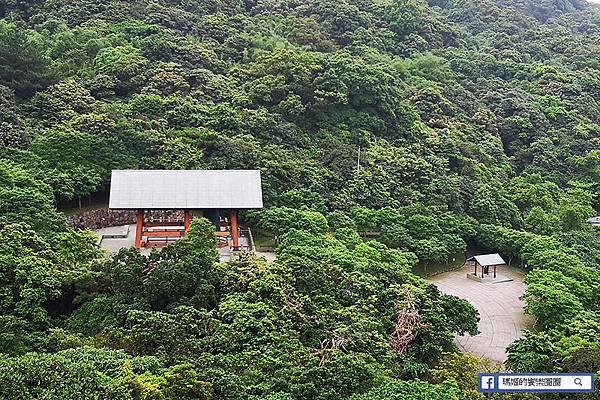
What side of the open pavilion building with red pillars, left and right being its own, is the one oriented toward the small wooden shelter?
left

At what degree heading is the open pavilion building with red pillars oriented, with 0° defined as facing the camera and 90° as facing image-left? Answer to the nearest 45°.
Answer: approximately 0°
